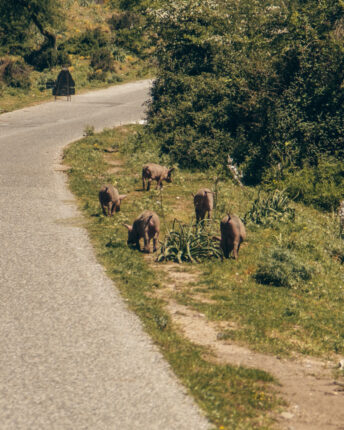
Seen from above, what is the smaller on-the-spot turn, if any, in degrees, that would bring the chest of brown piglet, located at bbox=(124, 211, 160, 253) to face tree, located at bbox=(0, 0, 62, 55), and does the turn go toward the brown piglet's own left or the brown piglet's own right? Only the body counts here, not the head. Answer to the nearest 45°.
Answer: approximately 45° to the brown piglet's own right

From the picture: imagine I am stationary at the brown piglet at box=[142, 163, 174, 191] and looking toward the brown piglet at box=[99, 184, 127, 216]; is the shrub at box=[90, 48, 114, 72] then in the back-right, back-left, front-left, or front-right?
back-right

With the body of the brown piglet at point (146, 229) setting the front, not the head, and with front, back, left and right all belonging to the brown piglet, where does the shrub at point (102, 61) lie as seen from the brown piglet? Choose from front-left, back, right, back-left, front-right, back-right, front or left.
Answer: front-right

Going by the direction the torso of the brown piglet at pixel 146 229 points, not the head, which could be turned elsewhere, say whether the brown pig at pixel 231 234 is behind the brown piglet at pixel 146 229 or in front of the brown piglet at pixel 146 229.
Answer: behind

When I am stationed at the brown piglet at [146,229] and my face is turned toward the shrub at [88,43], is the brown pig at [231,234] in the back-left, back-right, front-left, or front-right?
back-right

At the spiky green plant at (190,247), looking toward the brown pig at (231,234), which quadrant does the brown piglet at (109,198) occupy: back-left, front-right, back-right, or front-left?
back-left

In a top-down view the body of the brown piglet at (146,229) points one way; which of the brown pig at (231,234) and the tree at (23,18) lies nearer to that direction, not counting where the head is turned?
the tree

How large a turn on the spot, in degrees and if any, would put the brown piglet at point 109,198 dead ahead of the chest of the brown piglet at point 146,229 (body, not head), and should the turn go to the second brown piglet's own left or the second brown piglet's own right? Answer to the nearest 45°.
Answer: approximately 45° to the second brown piglet's own right

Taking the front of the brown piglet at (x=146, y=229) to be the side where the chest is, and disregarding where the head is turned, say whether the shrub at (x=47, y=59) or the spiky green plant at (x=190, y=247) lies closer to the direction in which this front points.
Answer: the shrub

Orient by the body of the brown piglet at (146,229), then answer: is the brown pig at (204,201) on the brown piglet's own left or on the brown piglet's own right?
on the brown piglet's own right

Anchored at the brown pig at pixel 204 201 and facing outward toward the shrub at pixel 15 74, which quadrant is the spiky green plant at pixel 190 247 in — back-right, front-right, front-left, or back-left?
back-left
